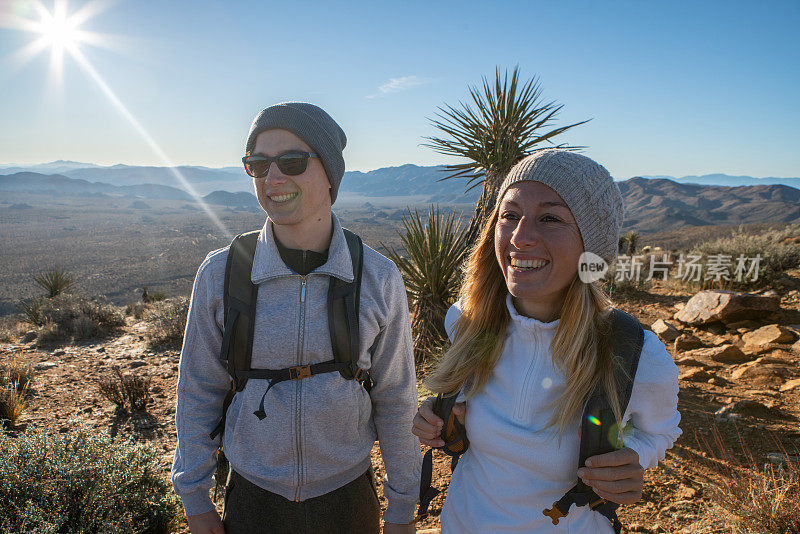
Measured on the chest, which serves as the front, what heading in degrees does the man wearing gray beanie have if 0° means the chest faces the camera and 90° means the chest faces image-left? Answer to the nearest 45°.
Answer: approximately 0°

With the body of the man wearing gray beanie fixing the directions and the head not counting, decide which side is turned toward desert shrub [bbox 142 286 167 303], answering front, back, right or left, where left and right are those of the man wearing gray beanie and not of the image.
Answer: back

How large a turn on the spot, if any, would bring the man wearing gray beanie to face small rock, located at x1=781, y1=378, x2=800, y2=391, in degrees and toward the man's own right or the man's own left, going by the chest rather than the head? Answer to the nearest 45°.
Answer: approximately 90° to the man's own left

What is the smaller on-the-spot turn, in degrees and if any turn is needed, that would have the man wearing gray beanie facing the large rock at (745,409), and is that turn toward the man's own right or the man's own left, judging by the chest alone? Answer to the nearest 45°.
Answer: approximately 90° to the man's own left

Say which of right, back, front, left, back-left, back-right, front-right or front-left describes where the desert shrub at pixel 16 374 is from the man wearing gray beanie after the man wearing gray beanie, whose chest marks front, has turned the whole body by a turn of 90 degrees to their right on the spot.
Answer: front-right

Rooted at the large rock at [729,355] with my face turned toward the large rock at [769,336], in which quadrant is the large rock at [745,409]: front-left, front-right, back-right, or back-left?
back-right

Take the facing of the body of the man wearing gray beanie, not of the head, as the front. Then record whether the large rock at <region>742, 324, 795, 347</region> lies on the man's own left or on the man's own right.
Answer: on the man's own left

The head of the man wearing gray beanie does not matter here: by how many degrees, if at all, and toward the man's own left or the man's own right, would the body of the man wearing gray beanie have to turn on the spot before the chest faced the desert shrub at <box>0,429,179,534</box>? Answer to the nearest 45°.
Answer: approximately 135° to the man's own right

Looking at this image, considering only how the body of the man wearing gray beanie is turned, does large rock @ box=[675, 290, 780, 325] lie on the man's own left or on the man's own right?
on the man's own left

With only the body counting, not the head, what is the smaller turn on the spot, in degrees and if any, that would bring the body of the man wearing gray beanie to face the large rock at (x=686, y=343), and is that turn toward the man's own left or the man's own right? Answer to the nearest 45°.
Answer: approximately 135° to the man's own left

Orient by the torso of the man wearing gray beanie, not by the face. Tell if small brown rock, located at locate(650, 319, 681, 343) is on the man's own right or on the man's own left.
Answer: on the man's own left

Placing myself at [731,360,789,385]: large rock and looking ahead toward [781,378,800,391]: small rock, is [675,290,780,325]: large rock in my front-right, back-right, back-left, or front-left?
back-left
